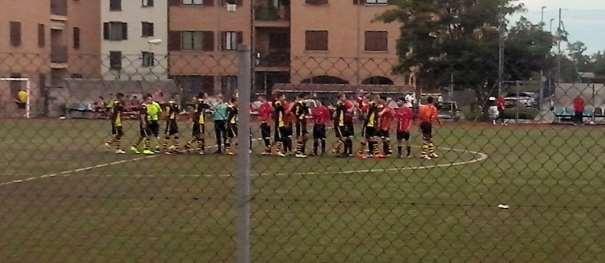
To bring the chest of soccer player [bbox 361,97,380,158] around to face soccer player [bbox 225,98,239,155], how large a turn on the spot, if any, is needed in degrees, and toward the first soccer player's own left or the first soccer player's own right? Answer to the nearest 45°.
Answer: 0° — they already face them

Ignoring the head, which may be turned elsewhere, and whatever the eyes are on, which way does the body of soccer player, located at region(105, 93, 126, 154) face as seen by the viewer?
to the viewer's right

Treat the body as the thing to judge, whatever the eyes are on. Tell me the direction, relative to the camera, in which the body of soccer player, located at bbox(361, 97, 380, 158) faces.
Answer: to the viewer's left

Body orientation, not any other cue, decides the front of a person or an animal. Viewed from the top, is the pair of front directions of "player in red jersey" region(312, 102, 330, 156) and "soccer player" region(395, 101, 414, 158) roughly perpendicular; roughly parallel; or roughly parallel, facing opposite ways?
roughly parallel

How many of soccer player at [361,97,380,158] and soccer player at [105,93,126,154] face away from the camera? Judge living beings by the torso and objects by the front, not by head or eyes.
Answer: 0
